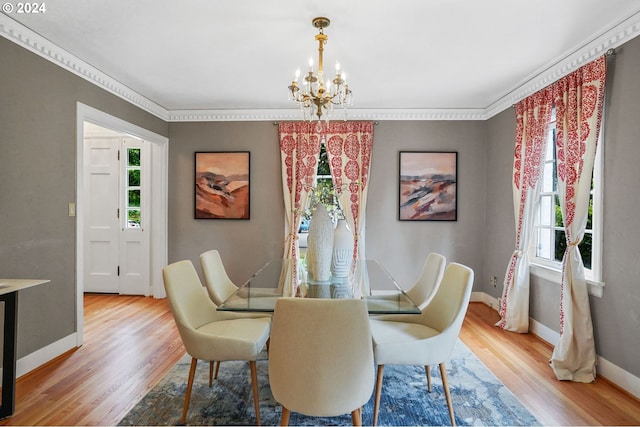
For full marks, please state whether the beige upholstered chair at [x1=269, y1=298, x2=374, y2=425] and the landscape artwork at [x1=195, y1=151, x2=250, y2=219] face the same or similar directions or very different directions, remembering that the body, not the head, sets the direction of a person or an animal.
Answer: very different directions

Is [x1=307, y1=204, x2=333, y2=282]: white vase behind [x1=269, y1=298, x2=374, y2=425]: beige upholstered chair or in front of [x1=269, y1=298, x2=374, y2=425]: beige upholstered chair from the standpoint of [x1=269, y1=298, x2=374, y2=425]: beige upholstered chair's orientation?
in front

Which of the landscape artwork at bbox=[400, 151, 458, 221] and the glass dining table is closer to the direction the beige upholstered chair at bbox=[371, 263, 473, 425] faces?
the glass dining table

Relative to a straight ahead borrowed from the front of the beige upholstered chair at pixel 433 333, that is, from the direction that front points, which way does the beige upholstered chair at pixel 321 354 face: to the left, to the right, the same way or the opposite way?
to the right

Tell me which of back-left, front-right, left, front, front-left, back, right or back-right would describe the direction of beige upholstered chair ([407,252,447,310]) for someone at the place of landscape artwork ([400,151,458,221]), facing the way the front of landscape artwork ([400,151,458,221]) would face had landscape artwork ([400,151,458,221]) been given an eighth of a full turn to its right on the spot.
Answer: front-left

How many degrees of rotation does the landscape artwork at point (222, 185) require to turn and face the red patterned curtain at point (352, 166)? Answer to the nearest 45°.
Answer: approximately 90° to its left

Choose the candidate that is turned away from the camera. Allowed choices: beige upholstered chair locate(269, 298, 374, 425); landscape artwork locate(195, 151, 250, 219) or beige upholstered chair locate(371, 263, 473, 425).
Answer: beige upholstered chair locate(269, 298, 374, 425)

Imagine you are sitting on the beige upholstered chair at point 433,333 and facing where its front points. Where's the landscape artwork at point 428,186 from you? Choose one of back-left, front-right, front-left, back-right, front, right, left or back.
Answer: right

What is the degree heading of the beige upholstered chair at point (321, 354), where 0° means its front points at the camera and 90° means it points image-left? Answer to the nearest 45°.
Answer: approximately 180°

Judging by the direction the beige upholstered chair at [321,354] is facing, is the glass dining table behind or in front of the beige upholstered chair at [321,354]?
in front

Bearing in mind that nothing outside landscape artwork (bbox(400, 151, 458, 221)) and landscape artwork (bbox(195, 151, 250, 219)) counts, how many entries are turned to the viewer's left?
0

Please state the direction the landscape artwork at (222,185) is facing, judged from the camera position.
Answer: facing the viewer

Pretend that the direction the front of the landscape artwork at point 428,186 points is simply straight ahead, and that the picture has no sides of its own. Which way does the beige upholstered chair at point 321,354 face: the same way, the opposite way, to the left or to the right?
the opposite way

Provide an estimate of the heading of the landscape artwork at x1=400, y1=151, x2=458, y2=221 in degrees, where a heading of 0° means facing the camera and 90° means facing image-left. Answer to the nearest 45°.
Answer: approximately 0°

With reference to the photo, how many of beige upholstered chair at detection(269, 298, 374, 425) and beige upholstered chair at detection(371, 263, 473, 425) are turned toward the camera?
0

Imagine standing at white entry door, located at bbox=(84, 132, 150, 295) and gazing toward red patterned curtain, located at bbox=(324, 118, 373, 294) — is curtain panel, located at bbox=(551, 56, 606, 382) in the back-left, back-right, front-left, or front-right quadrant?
front-right

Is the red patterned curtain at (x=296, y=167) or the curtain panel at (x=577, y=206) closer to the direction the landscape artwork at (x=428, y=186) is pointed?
the curtain panel

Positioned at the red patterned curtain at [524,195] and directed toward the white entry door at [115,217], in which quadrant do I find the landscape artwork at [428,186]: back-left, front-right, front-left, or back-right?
front-right
